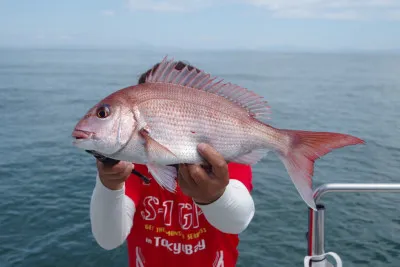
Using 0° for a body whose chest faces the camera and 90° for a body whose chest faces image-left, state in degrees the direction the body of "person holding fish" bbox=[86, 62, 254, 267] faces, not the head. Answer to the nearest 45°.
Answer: approximately 0°

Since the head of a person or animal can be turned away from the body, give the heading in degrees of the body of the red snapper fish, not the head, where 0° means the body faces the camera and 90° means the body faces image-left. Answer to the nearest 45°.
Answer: approximately 90°

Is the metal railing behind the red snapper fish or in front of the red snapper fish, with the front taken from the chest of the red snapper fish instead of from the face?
behind

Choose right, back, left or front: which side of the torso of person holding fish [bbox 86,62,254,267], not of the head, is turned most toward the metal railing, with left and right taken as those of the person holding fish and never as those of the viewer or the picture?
left
